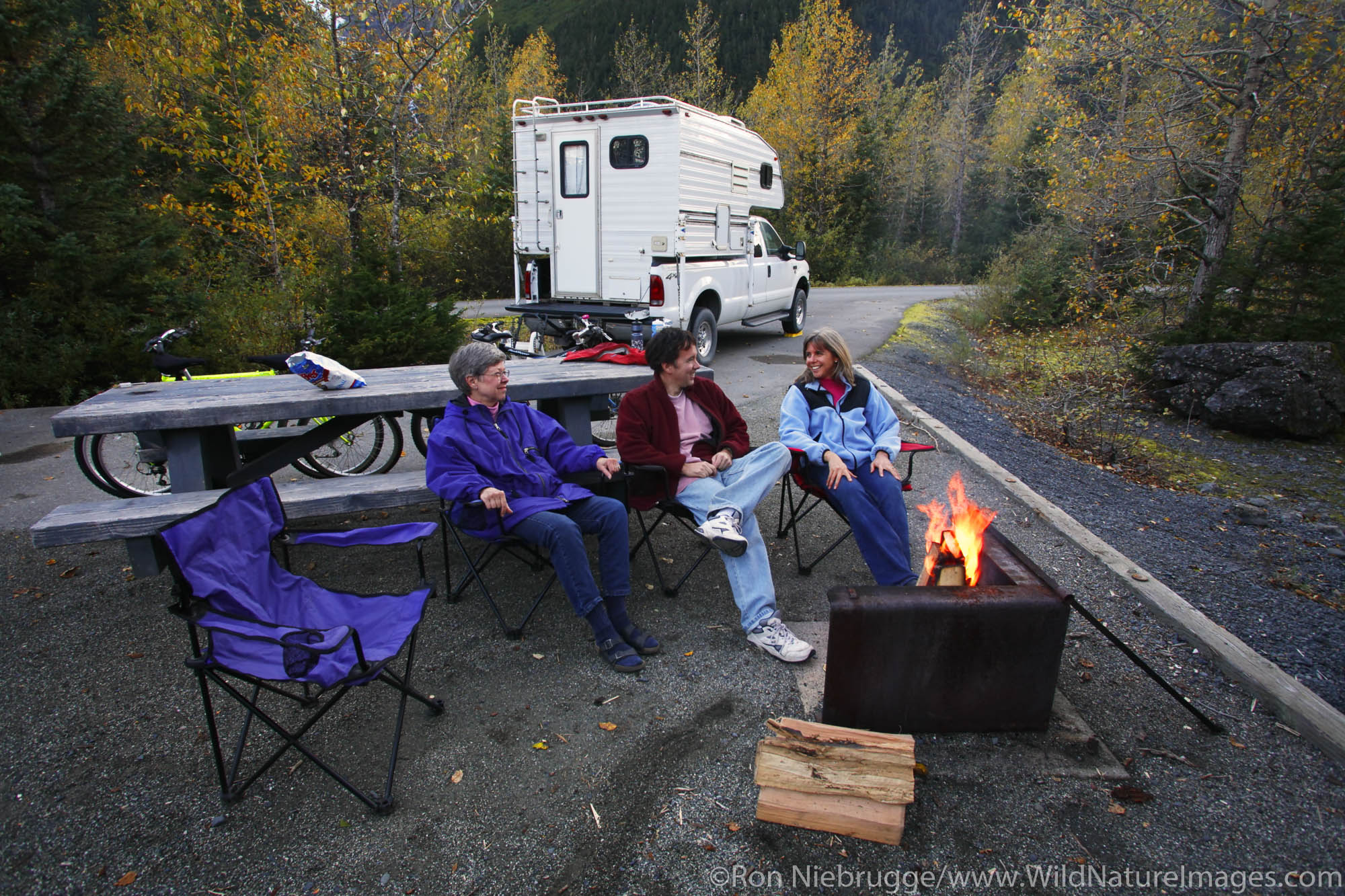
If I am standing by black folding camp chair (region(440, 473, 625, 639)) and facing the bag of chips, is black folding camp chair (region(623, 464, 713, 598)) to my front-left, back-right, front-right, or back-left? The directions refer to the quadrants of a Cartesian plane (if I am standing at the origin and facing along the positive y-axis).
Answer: back-right

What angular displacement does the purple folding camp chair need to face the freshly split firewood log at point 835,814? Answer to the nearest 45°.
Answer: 0° — it already faces it

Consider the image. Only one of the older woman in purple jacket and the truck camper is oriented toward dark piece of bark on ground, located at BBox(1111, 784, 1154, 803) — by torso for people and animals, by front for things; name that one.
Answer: the older woman in purple jacket

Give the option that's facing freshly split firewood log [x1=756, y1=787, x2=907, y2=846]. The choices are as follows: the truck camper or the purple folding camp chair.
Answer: the purple folding camp chair

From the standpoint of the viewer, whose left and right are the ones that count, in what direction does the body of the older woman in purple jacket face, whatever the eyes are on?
facing the viewer and to the right of the viewer

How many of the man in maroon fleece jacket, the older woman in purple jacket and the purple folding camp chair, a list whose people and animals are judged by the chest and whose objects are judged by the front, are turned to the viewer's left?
0

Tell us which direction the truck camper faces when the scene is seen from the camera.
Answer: facing away from the viewer and to the right of the viewer

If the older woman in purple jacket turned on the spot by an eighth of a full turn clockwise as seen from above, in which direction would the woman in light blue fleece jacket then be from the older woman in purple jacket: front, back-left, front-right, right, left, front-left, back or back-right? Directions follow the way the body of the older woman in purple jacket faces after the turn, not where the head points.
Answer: left

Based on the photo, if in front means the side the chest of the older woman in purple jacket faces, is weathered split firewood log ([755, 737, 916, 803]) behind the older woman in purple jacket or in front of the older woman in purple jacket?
in front

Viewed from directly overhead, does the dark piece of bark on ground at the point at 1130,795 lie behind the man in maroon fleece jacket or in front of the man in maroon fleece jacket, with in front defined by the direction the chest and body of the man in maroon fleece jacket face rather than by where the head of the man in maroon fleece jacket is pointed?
in front

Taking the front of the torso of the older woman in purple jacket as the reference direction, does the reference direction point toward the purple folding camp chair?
no

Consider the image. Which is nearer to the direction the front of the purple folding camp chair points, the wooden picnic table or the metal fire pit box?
the metal fire pit box

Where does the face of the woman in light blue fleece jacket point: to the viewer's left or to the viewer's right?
to the viewer's left

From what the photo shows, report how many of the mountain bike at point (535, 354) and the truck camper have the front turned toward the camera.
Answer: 0
